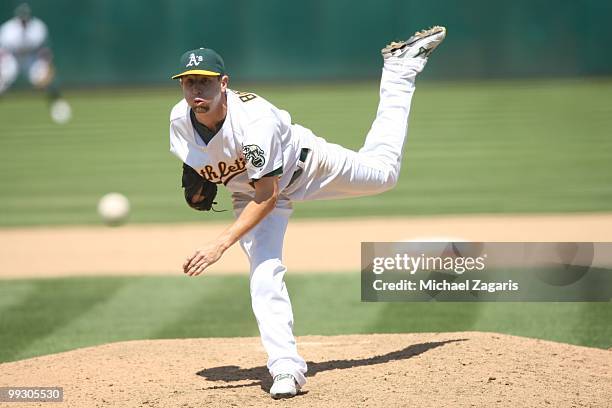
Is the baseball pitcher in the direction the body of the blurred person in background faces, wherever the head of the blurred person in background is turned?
yes

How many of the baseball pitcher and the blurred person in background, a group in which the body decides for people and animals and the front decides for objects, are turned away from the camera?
0

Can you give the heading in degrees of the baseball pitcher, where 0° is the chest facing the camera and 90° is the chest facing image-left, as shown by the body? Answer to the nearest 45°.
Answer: approximately 45°

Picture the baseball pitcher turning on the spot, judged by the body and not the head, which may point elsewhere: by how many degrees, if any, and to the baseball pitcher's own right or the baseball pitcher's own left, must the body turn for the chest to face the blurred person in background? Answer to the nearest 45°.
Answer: approximately 135° to the baseball pitcher's own right

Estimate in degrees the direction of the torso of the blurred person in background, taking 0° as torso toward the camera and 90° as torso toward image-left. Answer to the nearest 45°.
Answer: approximately 0°

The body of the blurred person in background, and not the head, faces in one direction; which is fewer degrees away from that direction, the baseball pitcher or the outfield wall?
the baseball pitcher

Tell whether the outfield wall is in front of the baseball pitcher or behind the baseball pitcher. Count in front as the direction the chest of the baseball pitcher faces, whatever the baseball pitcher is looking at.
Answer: behind
